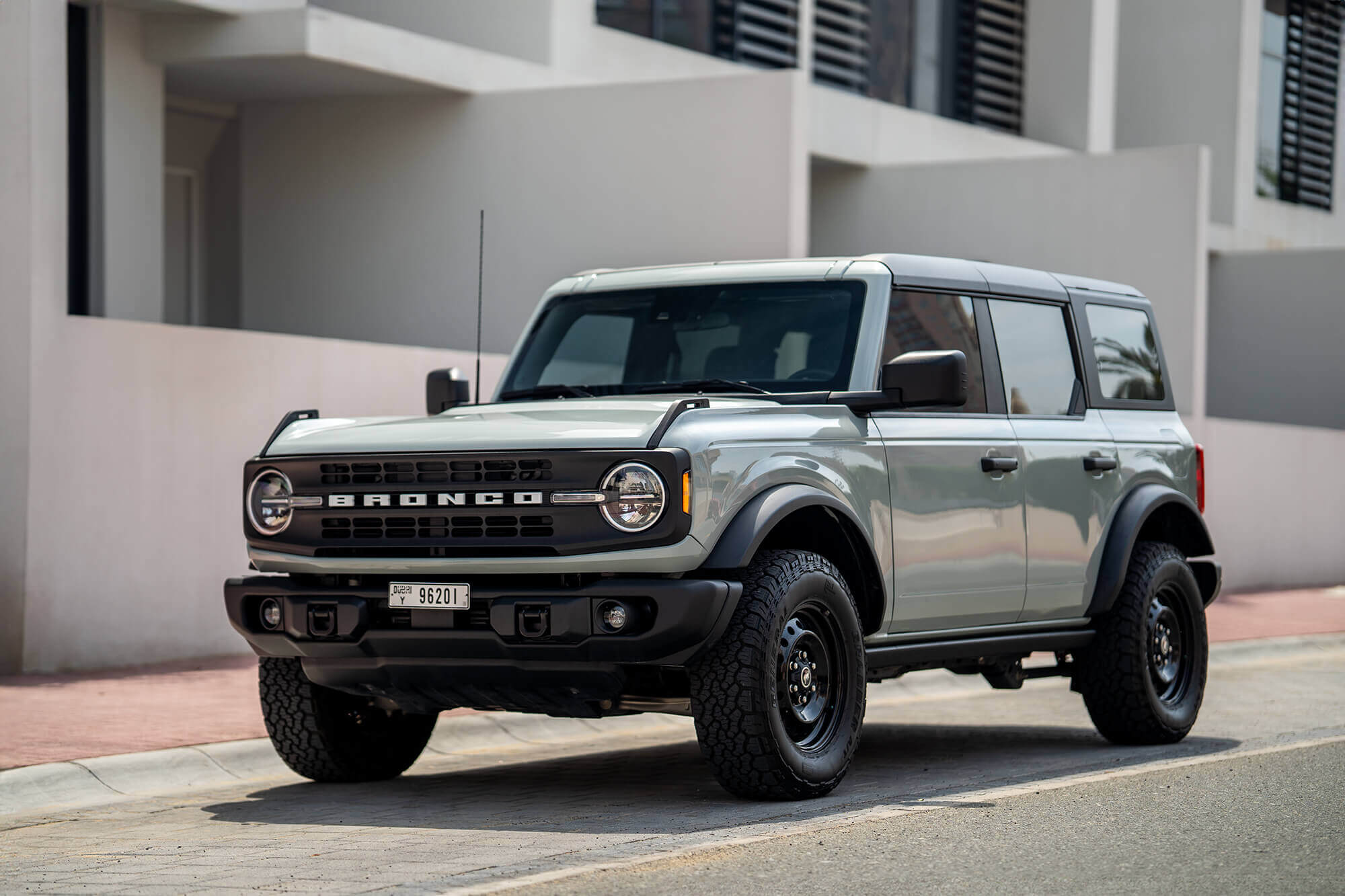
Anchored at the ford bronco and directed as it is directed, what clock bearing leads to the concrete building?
The concrete building is roughly at 4 o'clock from the ford bronco.
